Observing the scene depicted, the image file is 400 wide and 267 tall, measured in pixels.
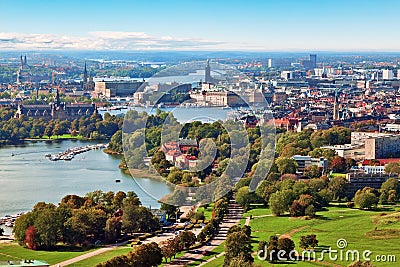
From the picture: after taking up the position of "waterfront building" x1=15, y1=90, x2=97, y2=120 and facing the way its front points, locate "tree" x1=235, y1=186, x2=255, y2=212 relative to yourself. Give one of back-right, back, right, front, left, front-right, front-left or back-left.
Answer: front

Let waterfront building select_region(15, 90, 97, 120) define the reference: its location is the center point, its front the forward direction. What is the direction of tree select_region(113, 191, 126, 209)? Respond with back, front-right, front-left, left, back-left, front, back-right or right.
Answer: front

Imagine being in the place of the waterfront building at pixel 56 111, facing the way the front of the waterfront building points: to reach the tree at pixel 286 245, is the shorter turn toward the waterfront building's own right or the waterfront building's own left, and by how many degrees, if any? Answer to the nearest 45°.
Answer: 0° — it already faces it

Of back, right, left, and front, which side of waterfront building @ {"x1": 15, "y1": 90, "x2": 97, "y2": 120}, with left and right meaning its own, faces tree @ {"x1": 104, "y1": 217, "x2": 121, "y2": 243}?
front

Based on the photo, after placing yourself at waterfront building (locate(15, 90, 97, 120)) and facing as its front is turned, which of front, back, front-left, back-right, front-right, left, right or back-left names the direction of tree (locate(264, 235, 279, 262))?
front

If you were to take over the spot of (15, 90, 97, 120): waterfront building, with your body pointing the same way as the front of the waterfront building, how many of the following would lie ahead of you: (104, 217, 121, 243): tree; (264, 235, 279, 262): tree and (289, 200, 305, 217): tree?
3

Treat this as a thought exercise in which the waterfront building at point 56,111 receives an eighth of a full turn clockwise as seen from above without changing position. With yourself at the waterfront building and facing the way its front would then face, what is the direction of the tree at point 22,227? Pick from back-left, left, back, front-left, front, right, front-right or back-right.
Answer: front-left

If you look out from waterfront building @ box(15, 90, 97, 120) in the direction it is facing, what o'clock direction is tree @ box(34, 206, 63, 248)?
The tree is roughly at 12 o'clock from the waterfront building.

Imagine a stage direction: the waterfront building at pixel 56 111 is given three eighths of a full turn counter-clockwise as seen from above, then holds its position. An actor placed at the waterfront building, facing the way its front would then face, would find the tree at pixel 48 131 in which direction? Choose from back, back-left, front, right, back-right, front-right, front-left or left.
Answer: back-right

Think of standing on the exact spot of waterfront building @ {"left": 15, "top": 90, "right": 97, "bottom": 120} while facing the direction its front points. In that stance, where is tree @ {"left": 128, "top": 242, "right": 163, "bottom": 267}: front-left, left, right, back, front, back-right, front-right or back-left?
front

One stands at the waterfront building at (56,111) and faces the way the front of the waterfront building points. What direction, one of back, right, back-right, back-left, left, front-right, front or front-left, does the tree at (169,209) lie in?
front

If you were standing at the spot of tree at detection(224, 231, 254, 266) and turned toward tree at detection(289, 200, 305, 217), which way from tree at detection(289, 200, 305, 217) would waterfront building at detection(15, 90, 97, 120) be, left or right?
left

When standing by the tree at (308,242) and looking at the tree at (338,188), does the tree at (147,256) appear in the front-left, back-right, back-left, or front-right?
back-left

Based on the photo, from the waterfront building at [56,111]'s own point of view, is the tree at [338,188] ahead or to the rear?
ahead

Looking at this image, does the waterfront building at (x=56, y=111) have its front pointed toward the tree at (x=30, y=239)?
yes

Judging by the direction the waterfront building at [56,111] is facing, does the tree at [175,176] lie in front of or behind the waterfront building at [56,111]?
in front

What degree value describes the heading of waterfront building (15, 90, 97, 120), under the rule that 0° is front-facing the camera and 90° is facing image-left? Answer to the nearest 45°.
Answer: approximately 0°
